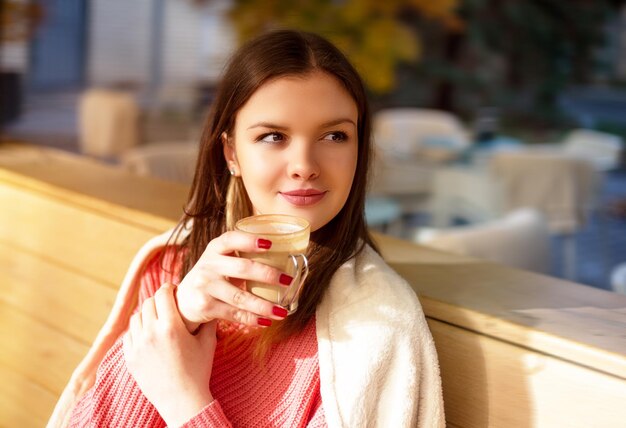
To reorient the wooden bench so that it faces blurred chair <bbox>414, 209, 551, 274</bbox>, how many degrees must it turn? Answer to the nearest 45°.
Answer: approximately 180°

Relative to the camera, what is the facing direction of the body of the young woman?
toward the camera

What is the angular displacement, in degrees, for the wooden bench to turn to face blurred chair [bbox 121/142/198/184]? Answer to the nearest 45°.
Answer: approximately 135° to its right

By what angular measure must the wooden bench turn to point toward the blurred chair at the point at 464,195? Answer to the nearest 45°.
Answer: approximately 180°

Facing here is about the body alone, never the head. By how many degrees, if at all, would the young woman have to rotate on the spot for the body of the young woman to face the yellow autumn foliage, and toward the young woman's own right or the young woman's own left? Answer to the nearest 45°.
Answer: approximately 180°

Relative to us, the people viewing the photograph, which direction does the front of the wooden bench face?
facing the viewer and to the left of the viewer

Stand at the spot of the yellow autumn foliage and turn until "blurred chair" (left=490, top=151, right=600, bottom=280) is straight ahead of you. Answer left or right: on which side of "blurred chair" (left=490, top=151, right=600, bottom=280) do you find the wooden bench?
right

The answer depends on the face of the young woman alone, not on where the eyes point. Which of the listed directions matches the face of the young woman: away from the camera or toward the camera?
toward the camera
